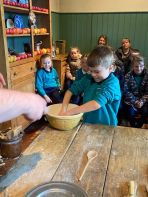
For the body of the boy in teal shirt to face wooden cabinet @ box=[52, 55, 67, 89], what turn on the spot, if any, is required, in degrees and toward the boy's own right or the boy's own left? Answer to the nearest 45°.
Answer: approximately 135° to the boy's own right

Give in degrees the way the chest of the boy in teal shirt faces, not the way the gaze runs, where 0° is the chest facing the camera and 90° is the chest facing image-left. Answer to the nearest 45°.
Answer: approximately 45°

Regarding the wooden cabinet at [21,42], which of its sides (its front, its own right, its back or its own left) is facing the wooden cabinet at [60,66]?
left

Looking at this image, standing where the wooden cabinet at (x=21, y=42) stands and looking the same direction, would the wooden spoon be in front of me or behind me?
in front

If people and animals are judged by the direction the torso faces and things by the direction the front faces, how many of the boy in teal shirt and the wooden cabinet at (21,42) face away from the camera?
0

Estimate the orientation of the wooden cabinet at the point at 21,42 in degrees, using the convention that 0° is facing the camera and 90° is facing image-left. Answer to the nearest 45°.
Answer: approximately 315°

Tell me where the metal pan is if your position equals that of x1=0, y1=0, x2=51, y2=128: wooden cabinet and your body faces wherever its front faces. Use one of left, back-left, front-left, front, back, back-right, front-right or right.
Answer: front-right

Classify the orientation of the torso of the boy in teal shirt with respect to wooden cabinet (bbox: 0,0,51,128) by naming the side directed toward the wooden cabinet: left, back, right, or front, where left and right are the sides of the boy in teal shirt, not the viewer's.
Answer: right
